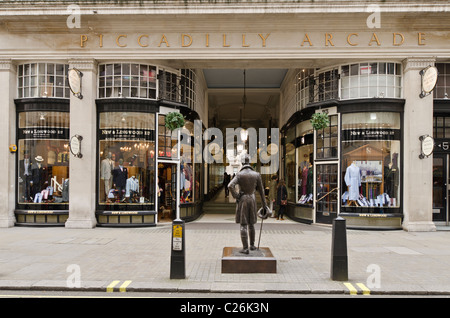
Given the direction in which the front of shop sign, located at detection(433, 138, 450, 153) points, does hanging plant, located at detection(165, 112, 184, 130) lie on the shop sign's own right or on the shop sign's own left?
on the shop sign's own right

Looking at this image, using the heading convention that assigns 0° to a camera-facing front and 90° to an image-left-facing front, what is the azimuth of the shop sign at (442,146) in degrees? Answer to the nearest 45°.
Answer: approximately 0°

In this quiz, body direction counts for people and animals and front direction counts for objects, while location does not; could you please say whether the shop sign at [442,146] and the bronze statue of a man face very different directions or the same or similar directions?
very different directions

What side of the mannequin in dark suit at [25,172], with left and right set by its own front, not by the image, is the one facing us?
front
